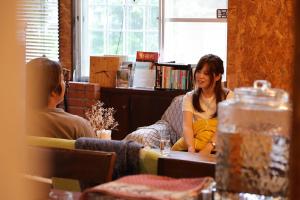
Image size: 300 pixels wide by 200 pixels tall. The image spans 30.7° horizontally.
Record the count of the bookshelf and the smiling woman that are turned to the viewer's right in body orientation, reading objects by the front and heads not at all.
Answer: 0

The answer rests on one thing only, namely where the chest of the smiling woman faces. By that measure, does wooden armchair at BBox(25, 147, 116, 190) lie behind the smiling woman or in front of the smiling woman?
in front

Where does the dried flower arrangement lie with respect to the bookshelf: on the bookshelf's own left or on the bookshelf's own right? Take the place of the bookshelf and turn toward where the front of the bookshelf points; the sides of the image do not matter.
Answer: on the bookshelf's own right

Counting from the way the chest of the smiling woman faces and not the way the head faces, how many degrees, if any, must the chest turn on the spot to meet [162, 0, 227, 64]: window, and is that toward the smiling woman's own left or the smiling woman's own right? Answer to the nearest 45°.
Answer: approximately 135° to the smiling woman's own right

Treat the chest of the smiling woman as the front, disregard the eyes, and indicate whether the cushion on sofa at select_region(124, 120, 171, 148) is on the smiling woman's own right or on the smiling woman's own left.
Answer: on the smiling woman's own right

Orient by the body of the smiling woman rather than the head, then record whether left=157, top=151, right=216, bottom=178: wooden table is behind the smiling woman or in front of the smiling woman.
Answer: in front

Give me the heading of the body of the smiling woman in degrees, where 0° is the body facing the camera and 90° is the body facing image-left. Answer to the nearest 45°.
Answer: approximately 45°

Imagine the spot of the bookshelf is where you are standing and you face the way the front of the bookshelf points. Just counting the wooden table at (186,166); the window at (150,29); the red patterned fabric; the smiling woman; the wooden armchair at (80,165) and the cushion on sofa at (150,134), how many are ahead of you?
5

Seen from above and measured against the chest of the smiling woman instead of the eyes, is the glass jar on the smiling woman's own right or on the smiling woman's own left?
on the smiling woman's own left
